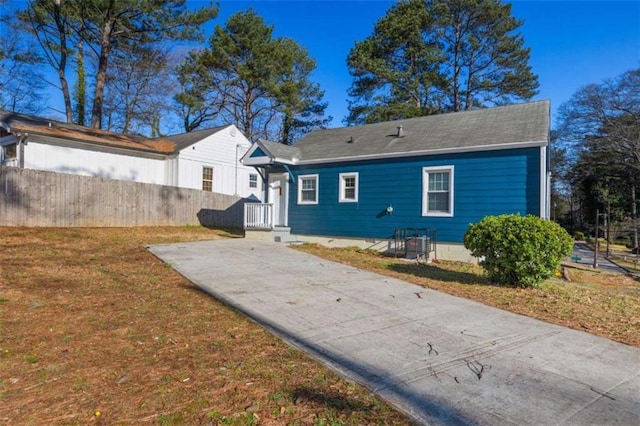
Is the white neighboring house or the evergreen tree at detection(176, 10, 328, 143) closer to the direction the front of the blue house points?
the white neighboring house

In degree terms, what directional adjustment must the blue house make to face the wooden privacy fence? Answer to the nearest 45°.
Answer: approximately 45° to its right

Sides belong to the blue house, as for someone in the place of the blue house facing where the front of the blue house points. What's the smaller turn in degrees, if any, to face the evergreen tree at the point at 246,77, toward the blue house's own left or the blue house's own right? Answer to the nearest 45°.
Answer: approximately 90° to the blue house's own right

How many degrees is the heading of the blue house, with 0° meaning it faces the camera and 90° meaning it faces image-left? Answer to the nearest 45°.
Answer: approximately 45°

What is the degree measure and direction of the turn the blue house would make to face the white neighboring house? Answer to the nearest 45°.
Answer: approximately 45° to its right

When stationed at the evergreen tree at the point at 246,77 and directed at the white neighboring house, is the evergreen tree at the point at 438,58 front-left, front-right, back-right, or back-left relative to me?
back-left

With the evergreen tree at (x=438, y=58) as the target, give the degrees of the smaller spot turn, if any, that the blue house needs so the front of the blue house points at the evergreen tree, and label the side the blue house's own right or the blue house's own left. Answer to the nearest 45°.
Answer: approximately 135° to the blue house's own right

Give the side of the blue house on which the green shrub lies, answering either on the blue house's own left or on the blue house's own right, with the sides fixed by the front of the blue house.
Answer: on the blue house's own left

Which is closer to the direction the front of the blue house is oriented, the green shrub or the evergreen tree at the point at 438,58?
the green shrub
